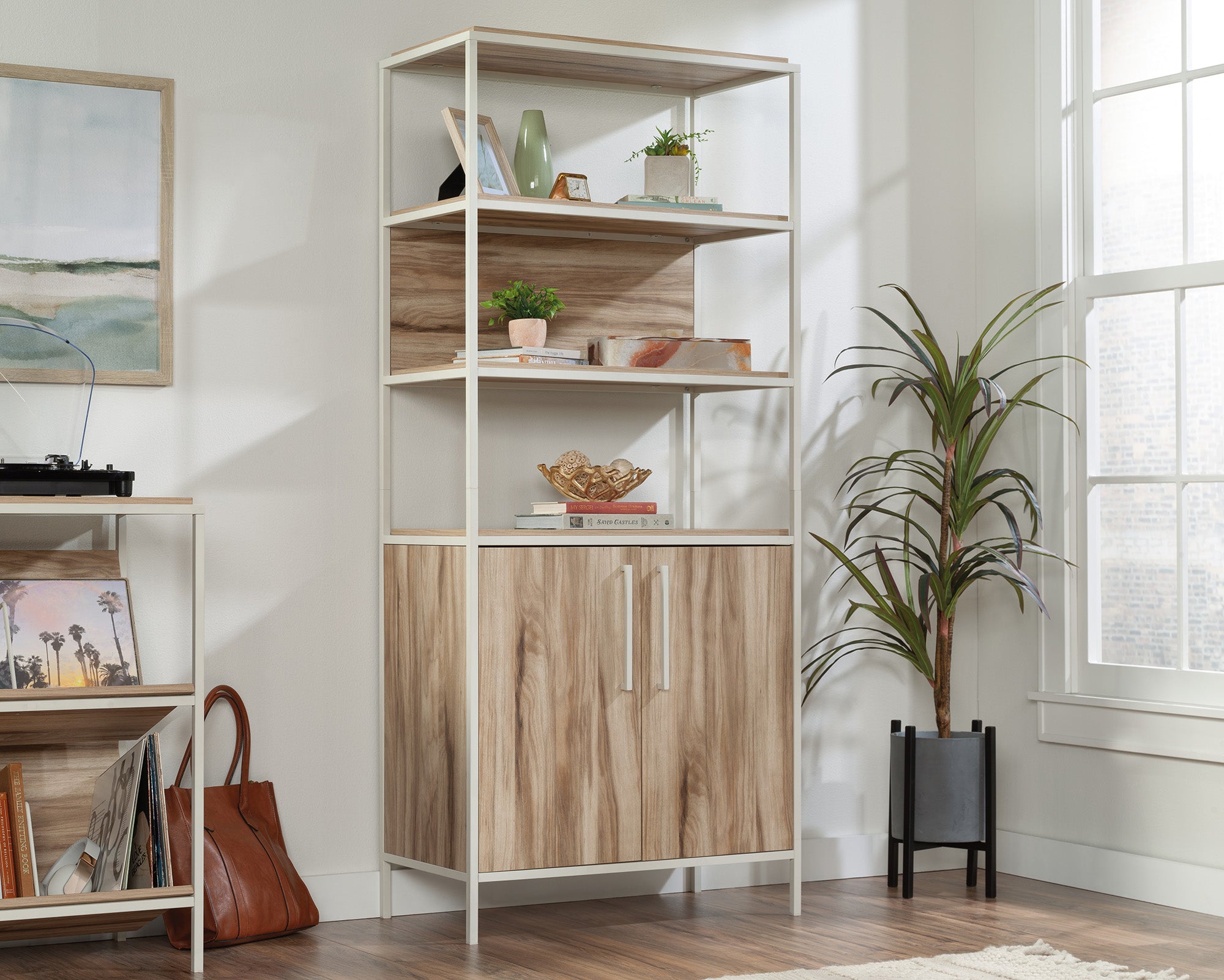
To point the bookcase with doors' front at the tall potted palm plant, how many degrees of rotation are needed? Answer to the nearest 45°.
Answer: approximately 90° to its left

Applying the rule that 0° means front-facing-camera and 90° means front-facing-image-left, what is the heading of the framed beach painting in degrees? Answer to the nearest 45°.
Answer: approximately 315°

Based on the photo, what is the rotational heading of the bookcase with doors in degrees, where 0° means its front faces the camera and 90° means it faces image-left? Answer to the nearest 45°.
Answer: approximately 315°

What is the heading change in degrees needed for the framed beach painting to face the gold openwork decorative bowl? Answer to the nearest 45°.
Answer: approximately 45° to its left
